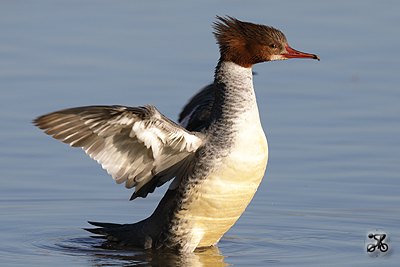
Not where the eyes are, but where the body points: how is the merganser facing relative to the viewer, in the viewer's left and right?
facing to the right of the viewer
